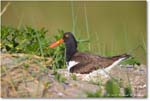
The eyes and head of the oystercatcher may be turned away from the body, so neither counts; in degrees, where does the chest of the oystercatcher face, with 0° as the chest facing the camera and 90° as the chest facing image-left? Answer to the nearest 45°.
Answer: approximately 90°
